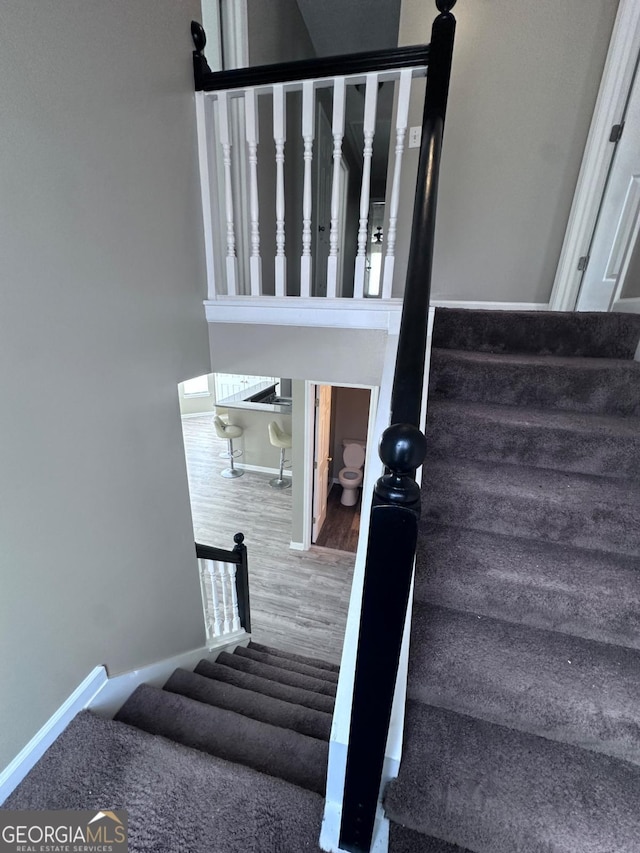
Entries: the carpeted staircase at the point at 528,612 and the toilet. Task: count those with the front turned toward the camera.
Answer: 2

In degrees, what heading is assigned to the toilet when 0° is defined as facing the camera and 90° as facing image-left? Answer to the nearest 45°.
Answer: approximately 0°

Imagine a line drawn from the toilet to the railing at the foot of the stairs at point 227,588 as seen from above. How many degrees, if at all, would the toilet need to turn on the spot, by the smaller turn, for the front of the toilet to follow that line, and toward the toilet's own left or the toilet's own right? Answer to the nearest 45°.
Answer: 0° — it already faces it

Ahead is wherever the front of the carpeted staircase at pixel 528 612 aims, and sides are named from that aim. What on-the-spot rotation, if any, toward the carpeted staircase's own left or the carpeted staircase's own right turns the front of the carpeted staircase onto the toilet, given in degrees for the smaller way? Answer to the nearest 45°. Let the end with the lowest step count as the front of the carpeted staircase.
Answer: approximately 135° to the carpeted staircase's own right

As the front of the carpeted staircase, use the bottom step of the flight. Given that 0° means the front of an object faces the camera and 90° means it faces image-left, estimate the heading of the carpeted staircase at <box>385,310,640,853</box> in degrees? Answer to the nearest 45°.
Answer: approximately 0°

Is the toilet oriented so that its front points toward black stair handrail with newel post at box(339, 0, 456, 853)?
yes

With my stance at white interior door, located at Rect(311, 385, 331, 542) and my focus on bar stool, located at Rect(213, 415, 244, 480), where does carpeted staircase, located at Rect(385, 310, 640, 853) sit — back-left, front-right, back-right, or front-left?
back-left

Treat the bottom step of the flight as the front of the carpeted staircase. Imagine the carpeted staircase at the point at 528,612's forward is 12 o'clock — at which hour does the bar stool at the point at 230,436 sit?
The bar stool is roughly at 4 o'clock from the carpeted staircase.

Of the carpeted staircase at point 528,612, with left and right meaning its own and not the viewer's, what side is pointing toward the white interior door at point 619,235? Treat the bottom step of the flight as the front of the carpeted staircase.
back
